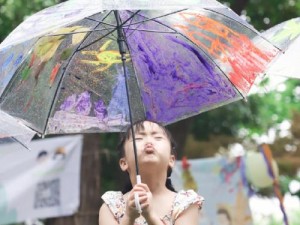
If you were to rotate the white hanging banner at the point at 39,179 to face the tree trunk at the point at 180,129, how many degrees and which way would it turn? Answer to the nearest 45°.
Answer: approximately 90° to its left

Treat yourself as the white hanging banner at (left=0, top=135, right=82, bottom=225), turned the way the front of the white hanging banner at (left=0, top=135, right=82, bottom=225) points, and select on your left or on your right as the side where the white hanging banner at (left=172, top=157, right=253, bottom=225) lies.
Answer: on your left

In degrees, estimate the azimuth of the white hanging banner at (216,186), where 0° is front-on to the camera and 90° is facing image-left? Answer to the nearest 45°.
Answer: approximately 0°

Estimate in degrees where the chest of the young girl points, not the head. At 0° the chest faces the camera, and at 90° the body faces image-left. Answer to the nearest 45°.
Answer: approximately 0°

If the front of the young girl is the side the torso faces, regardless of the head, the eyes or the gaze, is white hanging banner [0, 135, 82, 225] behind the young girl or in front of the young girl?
behind

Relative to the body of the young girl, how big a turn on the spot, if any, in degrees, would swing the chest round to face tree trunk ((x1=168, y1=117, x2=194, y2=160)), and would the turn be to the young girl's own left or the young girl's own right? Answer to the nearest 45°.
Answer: approximately 180°

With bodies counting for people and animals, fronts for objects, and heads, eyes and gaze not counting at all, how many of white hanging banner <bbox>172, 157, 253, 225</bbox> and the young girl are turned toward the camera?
2
